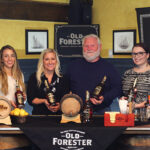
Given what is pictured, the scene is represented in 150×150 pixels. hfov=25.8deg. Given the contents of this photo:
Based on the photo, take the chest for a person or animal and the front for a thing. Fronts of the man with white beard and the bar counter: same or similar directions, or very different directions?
same or similar directions

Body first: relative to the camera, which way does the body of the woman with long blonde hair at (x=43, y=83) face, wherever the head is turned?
toward the camera

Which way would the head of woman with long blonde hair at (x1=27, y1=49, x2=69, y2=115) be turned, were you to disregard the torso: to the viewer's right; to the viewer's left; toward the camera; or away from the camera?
toward the camera

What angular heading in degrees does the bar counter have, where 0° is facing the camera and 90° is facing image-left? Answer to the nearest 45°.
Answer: approximately 0°

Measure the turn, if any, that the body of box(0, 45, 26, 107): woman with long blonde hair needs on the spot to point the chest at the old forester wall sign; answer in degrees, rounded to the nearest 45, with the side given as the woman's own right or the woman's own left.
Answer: approximately 135° to the woman's own left

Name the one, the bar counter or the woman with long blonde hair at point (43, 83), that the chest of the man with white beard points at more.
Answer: the bar counter

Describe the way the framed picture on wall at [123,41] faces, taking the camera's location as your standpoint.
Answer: facing the viewer

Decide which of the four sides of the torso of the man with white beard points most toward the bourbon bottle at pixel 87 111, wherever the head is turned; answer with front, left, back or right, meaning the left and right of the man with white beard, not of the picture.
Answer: front

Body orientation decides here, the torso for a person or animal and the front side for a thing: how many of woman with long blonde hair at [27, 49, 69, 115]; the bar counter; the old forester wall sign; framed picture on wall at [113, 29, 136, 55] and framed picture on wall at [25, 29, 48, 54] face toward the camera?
5

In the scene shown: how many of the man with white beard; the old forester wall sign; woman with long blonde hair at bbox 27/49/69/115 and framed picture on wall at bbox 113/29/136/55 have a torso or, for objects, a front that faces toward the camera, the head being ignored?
4

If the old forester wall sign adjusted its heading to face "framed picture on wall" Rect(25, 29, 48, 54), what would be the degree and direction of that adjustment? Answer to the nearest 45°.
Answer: approximately 90° to its right

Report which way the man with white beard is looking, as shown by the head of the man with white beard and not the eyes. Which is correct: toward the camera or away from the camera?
toward the camera

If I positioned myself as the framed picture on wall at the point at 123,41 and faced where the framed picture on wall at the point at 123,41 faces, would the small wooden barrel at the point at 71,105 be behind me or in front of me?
in front

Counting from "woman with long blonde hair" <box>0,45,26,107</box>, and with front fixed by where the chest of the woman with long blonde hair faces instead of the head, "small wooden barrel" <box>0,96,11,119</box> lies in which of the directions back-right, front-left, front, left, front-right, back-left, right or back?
front
